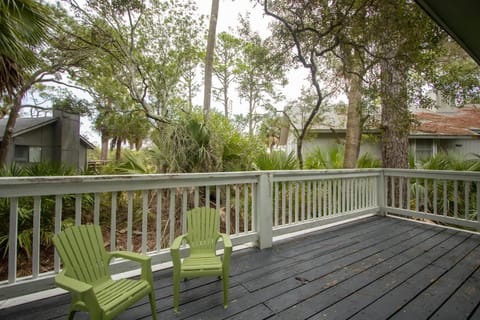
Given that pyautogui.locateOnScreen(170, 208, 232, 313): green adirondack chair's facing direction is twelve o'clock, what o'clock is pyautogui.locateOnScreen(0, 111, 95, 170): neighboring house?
The neighboring house is roughly at 5 o'clock from the green adirondack chair.

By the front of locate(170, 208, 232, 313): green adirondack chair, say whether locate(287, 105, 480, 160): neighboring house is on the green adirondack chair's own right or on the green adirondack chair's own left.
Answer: on the green adirondack chair's own left

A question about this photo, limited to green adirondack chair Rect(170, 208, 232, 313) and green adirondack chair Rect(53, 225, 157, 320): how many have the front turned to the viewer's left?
0

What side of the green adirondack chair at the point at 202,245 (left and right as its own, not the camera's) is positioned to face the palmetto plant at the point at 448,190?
left

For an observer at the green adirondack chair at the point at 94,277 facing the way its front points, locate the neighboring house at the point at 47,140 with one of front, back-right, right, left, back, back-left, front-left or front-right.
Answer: back-left

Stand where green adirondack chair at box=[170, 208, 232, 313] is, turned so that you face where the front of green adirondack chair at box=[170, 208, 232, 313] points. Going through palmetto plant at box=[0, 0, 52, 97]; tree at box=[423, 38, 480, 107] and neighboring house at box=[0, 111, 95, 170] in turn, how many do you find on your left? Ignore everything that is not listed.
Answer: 1

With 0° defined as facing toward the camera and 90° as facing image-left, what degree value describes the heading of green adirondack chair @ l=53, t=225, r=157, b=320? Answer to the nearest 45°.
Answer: approximately 315°

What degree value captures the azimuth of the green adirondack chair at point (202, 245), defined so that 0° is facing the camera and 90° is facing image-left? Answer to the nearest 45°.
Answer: approximately 0°

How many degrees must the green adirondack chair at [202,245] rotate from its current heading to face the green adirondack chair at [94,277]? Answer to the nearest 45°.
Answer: approximately 45° to its right
